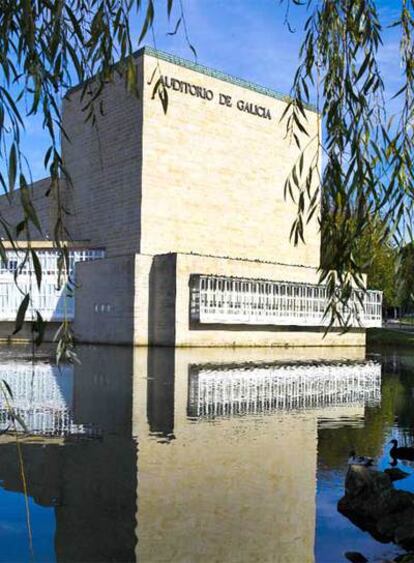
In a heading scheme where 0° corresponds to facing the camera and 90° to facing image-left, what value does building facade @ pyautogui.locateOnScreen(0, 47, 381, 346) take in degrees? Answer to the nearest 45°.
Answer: approximately 315°
